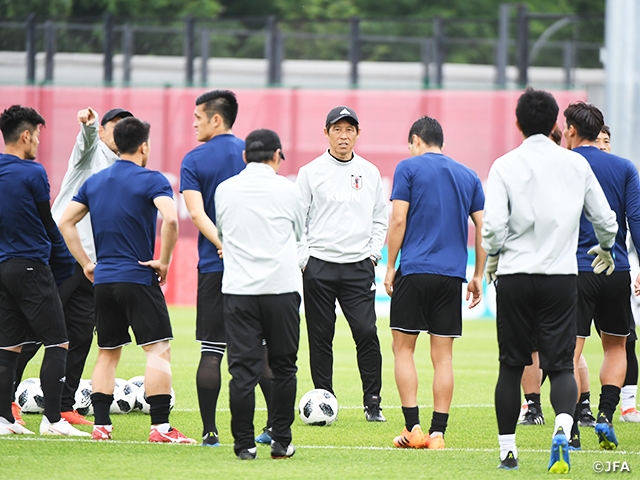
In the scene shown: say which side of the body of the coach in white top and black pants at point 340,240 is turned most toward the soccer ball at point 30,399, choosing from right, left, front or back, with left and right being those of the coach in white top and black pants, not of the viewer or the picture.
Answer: right

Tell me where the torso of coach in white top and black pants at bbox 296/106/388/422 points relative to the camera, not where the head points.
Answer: toward the camera

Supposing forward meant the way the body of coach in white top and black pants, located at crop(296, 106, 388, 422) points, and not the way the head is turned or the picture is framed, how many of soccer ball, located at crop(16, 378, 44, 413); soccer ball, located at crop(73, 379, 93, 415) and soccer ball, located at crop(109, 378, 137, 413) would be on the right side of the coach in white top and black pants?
3

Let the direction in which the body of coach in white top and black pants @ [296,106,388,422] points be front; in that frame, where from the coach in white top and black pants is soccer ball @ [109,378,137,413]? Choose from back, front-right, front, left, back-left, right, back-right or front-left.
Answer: right

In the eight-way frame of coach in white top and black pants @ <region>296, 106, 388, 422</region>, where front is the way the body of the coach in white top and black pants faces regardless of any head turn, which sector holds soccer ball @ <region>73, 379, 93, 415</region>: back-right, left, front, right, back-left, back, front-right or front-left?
right

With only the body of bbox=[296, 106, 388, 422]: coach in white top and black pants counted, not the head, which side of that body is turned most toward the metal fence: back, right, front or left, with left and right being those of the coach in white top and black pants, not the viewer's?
back
